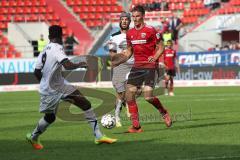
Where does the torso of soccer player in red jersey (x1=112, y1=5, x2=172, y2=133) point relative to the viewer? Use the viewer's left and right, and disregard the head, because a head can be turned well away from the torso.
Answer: facing the viewer and to the left of the viewer

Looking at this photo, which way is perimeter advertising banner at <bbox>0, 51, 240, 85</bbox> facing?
toward the camera

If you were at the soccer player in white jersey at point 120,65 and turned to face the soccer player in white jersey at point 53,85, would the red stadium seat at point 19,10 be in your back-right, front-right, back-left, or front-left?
back-right

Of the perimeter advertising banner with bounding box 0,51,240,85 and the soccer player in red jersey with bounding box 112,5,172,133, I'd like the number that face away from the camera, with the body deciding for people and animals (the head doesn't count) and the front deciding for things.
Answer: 0

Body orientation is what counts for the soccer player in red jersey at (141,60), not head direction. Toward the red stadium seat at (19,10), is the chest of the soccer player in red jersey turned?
no

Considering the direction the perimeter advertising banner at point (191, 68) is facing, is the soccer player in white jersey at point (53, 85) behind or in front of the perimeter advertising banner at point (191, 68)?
in front

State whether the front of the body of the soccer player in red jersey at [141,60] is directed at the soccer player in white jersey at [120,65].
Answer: no

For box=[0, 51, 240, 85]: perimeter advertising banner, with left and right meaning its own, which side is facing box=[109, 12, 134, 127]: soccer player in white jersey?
front

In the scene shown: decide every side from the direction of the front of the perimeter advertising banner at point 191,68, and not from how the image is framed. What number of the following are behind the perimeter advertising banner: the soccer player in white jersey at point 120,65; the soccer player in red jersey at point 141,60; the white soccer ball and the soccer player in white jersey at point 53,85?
0

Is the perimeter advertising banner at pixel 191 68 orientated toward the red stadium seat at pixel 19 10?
no

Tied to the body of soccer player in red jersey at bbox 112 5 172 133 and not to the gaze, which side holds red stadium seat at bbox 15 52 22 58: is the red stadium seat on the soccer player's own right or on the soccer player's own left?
on the soccer player's own right

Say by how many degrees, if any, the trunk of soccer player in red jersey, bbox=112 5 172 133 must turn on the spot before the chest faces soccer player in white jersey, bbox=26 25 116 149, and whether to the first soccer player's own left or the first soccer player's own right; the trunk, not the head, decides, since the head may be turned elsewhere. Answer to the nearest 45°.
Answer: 0° — they already face them
